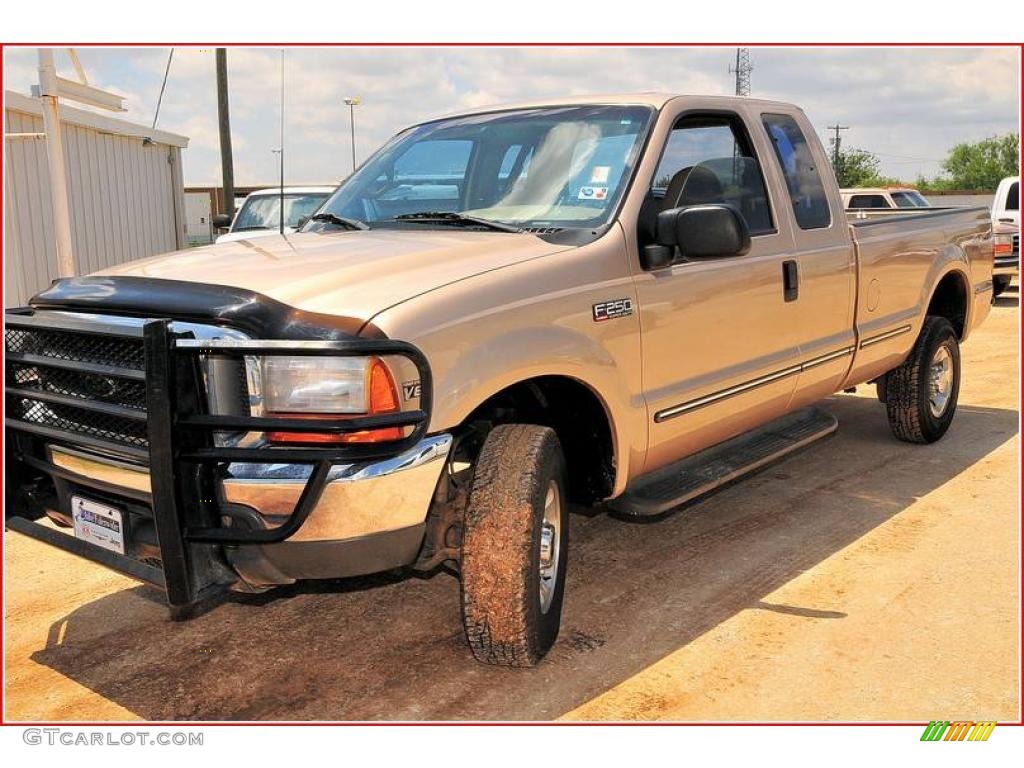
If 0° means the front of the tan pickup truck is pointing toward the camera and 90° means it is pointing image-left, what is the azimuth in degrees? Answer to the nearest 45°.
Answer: approximately 45°

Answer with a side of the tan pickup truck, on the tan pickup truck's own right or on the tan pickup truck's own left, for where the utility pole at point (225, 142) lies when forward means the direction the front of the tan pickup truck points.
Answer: on the tan pickup truck's own right

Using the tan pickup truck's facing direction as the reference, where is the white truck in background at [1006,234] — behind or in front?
behind

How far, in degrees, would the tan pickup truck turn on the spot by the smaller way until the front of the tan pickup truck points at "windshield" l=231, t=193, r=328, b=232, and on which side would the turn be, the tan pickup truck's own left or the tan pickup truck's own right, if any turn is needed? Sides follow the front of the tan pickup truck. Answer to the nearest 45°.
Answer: approximately 135° to the tan pickup truck's own right

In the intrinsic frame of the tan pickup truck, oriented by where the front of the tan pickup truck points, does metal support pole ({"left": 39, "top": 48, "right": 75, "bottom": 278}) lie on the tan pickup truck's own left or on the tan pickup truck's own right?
on the tan pickup truck's own right

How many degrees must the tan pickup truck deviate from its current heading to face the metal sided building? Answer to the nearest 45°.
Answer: approximately 90° to its right
